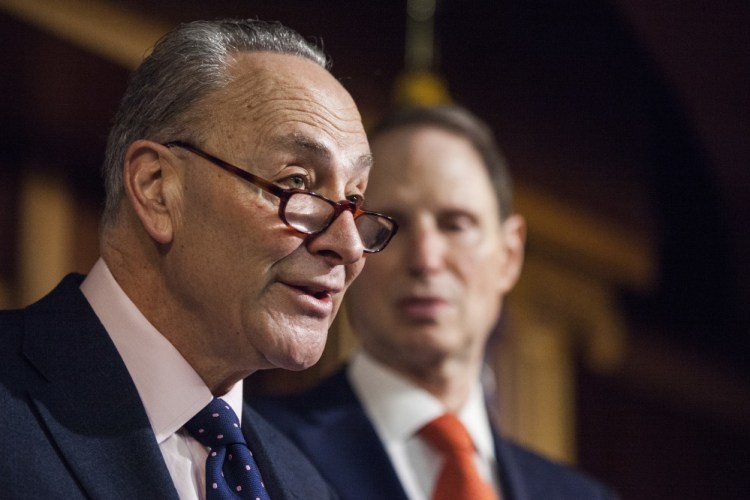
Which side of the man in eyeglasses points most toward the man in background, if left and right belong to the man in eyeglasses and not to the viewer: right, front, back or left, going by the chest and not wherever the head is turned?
left

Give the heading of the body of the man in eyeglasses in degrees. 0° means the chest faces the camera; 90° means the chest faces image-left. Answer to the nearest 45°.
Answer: approximately 315°
